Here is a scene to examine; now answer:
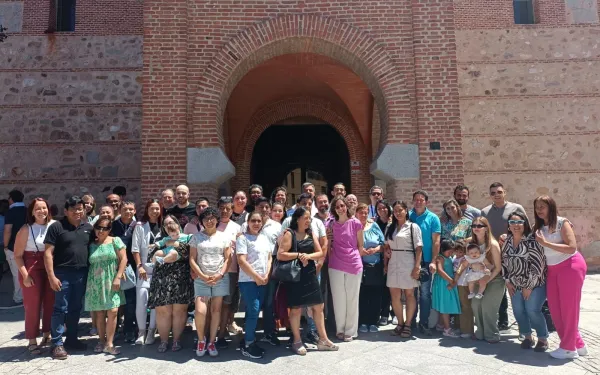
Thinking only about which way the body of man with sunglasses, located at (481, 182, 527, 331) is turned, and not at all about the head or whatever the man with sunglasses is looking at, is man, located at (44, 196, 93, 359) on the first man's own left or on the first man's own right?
on the first man's own right

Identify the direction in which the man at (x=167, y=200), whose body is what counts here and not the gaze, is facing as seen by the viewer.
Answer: toward the camera

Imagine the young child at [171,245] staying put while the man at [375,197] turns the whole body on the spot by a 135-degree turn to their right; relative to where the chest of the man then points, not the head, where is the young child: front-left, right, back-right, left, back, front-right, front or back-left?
left

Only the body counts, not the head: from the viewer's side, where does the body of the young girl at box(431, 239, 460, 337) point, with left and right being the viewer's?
facing the viewer and to the right of the viewer

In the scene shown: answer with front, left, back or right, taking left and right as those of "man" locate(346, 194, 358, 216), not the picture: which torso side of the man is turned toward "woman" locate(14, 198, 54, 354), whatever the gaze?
right

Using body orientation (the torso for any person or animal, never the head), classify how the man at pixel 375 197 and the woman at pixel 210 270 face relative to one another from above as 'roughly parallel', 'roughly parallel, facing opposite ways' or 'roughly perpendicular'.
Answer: roughly parallel

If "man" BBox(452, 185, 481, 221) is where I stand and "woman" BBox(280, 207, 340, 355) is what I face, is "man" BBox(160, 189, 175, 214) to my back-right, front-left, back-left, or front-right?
front-right

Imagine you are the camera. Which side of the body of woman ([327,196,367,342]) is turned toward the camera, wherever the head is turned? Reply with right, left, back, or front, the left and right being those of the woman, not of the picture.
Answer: front

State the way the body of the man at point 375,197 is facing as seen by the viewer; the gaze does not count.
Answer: toward the camera

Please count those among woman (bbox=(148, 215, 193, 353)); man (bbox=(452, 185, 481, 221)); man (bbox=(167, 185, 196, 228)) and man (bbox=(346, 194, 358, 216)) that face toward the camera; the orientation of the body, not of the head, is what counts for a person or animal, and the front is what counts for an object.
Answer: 4

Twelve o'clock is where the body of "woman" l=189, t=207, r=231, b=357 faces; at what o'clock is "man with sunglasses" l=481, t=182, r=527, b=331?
The man with sunglasses is roughly at 9 o'clock from the woman.

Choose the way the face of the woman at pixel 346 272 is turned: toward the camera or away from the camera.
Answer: toward the camera

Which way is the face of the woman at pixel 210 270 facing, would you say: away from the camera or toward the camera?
toward the camera

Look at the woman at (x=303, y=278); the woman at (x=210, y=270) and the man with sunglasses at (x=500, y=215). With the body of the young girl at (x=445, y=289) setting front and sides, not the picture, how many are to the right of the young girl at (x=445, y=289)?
2

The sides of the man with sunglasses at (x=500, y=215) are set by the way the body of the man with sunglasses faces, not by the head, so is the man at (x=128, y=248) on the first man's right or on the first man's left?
on the first man's right

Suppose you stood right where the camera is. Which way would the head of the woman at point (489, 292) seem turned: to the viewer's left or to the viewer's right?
to the viewer's left
